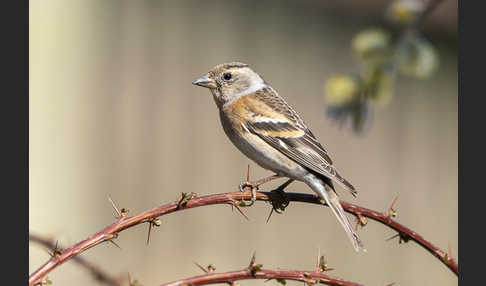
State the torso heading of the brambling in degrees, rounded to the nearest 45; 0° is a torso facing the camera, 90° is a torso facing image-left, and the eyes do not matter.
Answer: approximately 90°

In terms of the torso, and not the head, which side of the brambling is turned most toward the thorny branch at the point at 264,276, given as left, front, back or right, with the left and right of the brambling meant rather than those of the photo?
left
